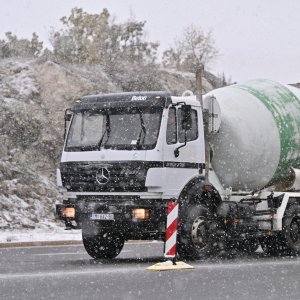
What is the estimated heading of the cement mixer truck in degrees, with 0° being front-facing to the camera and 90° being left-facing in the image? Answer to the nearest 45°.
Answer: approximately 45°
